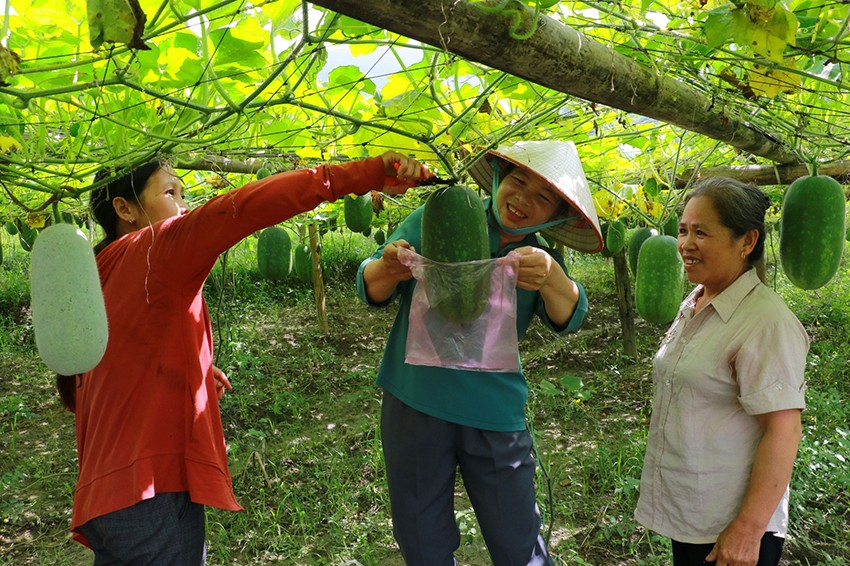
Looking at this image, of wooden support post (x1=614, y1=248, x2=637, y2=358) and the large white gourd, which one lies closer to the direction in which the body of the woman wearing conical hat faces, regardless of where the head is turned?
the large white gourd

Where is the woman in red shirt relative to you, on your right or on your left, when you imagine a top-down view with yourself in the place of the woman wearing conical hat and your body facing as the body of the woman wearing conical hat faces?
on your right

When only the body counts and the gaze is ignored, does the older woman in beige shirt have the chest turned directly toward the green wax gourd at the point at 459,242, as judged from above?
yes

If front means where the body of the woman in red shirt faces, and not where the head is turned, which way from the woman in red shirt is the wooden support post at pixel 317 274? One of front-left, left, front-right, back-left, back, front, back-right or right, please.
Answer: left

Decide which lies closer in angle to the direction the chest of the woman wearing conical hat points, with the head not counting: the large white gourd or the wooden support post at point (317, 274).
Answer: the large white gourd

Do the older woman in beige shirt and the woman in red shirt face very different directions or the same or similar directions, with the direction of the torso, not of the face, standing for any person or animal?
very different directions

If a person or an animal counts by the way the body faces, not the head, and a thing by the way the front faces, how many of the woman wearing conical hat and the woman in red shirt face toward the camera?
1

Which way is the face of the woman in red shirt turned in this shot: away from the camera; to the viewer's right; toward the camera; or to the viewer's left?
to the viewer's right

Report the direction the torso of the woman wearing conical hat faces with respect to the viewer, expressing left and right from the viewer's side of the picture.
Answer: facing the viewer

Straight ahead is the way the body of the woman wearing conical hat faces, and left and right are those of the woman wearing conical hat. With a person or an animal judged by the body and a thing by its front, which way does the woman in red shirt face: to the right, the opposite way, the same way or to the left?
to the left

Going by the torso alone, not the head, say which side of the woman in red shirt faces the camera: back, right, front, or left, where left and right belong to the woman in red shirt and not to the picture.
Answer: right

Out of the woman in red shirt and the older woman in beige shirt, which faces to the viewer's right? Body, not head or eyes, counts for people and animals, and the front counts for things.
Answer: the woman in red shirt

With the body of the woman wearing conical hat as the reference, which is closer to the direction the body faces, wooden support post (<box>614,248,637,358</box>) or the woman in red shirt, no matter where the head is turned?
the woman in red shirt
